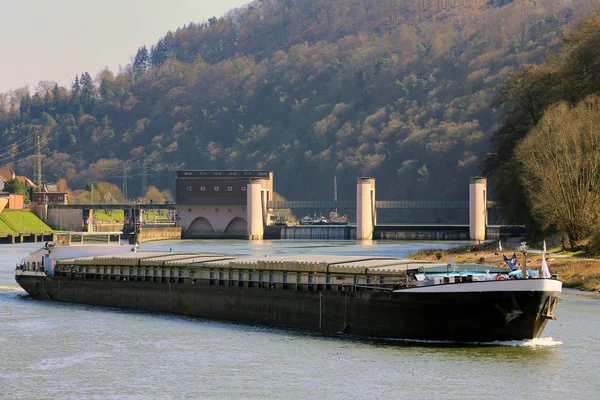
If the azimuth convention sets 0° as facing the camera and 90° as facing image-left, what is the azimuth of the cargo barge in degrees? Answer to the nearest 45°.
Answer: approximately 315°
